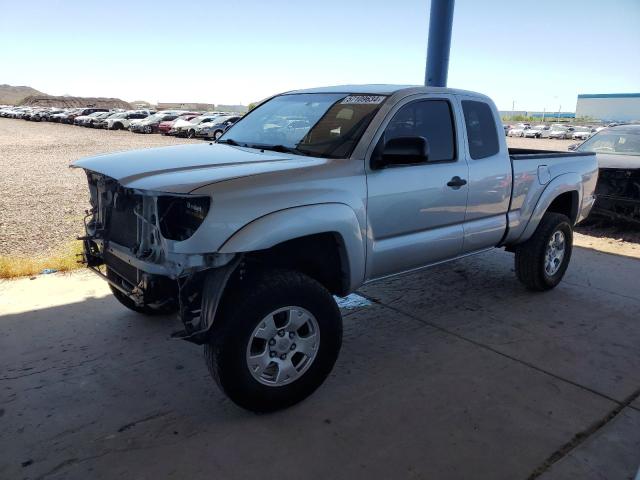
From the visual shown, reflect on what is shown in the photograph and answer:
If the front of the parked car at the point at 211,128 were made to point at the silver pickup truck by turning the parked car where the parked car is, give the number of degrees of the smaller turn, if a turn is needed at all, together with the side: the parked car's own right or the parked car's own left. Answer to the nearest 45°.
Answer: approximately 45° to the parked car's own left

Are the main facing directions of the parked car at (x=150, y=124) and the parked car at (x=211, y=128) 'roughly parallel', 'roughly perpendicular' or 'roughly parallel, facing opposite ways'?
roughly parallel

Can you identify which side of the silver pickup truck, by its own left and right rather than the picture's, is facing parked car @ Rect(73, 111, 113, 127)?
right

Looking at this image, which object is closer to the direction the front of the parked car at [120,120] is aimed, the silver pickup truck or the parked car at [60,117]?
the silver pickup truck

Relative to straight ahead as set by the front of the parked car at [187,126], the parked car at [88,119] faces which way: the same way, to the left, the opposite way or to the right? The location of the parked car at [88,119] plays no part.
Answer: the same way

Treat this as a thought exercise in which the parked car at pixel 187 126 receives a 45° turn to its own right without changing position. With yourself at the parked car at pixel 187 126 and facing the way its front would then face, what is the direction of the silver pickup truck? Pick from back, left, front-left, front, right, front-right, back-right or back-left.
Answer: left

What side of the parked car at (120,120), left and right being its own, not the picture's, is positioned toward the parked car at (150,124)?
left

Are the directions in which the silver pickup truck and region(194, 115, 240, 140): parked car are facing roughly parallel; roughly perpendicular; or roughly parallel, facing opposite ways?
roughly parallel

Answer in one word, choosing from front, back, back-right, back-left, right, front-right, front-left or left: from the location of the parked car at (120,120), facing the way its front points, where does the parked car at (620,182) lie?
front-left

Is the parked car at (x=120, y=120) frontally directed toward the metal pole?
no

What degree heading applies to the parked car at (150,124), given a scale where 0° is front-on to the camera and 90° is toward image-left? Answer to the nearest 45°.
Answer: approximately 45°

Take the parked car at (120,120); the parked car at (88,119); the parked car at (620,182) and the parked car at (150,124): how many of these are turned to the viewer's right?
0

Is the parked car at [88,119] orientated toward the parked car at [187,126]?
no

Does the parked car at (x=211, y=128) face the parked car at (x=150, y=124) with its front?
no

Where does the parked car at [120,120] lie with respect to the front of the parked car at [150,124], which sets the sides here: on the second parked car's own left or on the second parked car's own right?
on the second parked car's own right

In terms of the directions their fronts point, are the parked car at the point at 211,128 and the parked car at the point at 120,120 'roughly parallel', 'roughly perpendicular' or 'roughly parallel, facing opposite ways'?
roughly parallel

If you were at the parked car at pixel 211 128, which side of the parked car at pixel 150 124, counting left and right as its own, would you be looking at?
left
